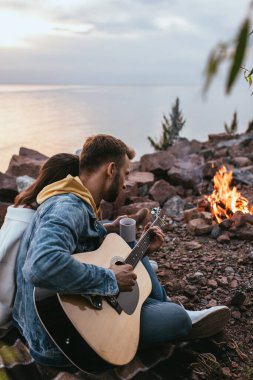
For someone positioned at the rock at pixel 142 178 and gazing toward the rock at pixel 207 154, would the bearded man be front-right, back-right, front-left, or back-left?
back-right

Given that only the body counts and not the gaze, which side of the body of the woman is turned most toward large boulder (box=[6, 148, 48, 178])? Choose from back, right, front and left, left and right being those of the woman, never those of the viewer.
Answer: left

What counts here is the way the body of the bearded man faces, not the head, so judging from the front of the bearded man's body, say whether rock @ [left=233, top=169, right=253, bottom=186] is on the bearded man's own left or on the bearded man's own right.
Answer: on the bearded man's own left

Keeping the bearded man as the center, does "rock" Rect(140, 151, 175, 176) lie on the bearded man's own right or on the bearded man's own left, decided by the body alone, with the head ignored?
on the bearded man's own left

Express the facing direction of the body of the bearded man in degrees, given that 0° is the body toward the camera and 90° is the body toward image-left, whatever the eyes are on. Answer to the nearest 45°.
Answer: approximately 270°

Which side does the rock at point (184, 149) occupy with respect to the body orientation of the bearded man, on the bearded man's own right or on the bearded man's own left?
on the bearded man's own left

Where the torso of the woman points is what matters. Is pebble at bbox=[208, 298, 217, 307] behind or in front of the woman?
in front

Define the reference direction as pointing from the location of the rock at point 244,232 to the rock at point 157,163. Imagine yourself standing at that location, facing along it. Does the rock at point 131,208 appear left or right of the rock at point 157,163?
left
